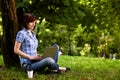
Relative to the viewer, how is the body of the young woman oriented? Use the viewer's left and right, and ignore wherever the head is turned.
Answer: facing the viewer and to the right of the viewer
